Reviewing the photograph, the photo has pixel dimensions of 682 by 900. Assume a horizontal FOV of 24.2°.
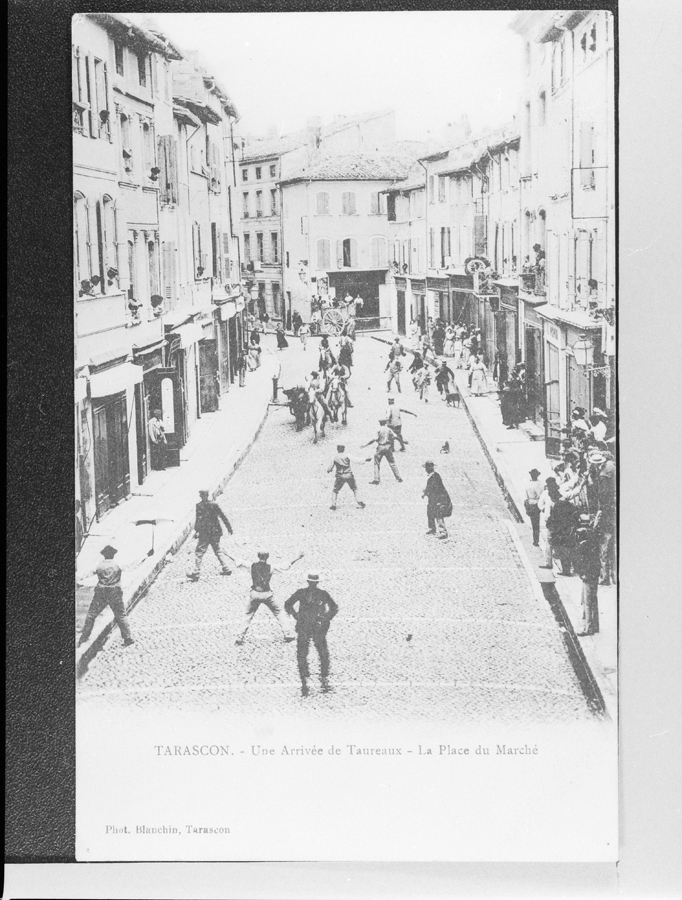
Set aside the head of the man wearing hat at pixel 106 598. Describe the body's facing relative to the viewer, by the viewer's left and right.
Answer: facing away from the viewer

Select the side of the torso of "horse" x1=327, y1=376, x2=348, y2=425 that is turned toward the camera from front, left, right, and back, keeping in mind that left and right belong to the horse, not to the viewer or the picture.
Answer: front
